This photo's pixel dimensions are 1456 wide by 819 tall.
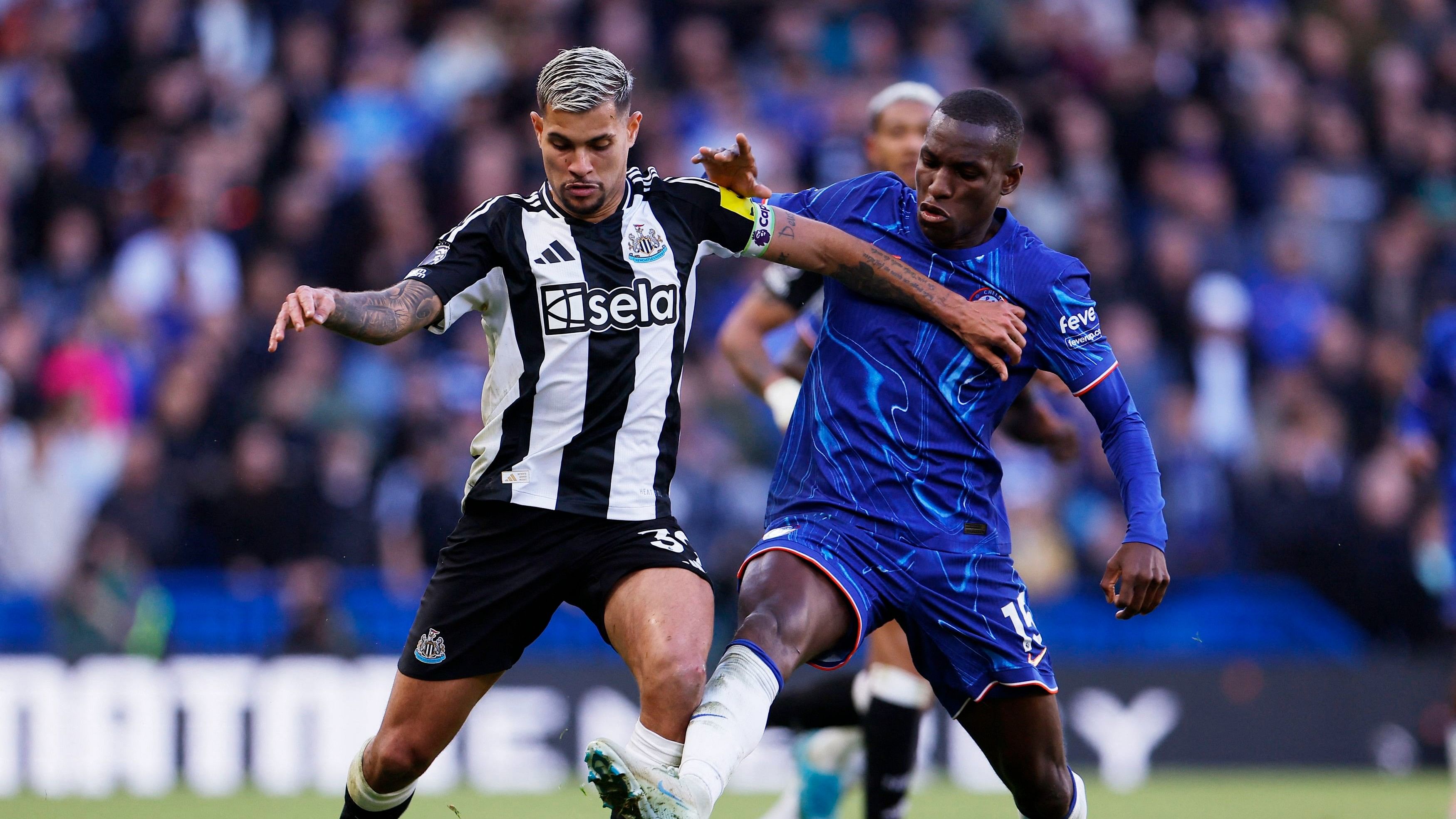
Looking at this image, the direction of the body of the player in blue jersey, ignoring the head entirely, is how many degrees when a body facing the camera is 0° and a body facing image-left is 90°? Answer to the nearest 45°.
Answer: approximately 45°

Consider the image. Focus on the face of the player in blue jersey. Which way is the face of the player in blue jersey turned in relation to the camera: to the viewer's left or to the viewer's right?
to the viewer's left

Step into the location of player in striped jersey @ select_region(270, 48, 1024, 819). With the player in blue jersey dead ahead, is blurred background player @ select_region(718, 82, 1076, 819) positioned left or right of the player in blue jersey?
left

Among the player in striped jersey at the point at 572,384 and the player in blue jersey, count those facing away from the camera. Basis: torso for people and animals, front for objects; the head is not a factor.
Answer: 0

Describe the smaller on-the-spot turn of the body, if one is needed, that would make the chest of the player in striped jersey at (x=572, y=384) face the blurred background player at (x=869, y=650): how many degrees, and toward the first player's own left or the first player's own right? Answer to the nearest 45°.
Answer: approximately 135° to the first player's own left

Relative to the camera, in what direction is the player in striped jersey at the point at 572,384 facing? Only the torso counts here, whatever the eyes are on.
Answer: toward the camera

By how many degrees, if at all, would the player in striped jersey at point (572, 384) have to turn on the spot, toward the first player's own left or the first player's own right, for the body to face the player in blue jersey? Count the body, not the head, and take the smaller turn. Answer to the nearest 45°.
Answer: approximately 90° to the first player's own left

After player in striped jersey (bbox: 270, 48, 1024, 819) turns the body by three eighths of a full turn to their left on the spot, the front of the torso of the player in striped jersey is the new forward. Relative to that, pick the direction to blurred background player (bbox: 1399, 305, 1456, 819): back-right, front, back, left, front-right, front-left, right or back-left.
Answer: front

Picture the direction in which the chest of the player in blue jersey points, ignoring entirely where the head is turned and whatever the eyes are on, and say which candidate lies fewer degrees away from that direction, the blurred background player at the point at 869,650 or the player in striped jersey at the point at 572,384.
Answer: the player in striped jersey
